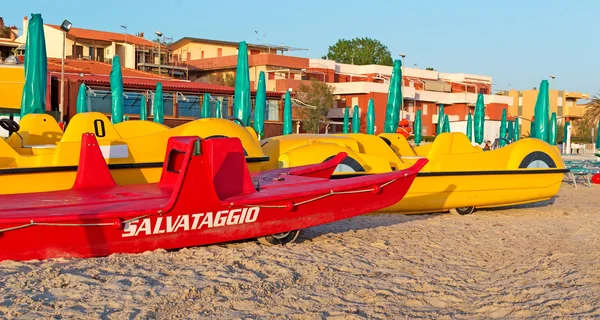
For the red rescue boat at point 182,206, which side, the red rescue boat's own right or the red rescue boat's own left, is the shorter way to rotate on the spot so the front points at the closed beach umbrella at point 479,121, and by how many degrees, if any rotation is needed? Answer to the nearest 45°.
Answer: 0° — it already faces it

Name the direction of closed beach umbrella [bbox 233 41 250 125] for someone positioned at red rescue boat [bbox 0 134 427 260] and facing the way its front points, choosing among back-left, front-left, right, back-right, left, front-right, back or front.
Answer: front-left

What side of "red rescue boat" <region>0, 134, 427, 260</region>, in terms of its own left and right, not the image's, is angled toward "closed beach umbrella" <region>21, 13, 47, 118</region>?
left

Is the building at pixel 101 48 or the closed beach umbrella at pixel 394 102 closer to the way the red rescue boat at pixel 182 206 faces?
the closed beach umbrella

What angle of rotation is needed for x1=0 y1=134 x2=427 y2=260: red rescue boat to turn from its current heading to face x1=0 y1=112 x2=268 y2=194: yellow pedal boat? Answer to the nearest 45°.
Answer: approximately 90° to its left

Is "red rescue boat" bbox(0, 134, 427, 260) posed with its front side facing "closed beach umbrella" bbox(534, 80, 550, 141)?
yes

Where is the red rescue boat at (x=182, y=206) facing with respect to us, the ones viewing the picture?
facing away from the viewer and to the right of the viewer

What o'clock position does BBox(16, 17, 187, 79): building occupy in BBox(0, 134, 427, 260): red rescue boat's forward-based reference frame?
The building is roughly at 10 o'clock from the red rescue boat.

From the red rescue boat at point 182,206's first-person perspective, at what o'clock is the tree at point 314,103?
The tree is roughly at 11 o'clock from the red rescue boat.
